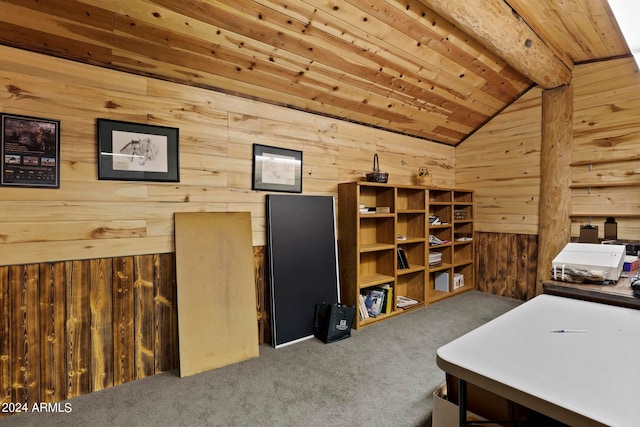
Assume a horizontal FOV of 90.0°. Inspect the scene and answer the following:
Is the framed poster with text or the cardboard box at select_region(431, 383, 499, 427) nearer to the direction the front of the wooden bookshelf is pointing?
the cardboard box

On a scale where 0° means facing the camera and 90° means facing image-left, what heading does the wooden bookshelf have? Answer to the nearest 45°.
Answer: approximately 315°

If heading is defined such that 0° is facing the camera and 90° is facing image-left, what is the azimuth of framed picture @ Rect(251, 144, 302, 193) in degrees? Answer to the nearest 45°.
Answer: approximately 315°

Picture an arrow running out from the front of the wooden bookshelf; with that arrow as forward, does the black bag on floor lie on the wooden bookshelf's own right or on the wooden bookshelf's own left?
on the wooden bookshelf's own right
